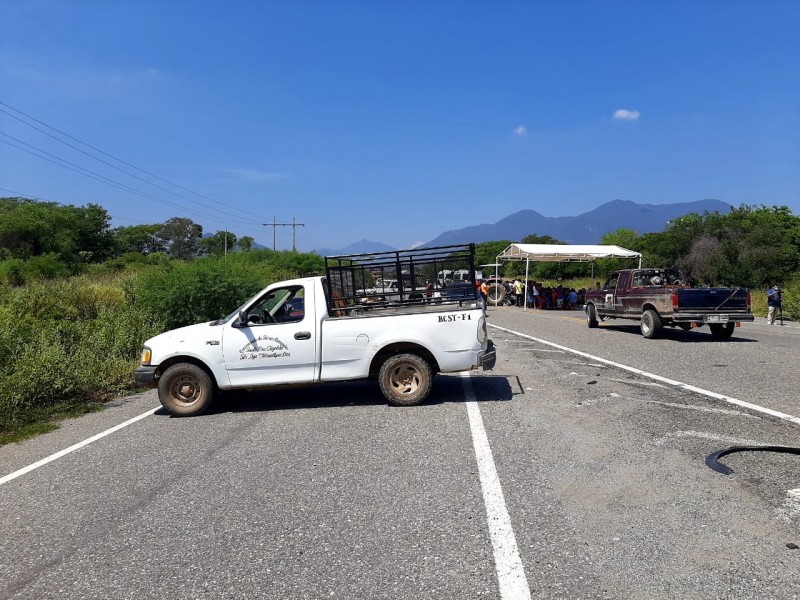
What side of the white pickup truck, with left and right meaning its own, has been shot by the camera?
left

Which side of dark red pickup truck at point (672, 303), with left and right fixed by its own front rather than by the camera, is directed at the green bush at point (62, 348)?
left

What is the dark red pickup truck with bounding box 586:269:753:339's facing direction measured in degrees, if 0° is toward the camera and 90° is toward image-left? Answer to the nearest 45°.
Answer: approximately 135°

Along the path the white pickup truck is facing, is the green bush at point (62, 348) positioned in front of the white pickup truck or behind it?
in front

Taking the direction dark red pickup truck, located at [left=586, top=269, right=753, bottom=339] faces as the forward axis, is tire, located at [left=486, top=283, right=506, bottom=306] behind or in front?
in front

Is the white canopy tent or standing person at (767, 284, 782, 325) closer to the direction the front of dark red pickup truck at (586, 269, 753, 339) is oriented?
the white canopy tent

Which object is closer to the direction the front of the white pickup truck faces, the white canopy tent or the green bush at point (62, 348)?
the green bush

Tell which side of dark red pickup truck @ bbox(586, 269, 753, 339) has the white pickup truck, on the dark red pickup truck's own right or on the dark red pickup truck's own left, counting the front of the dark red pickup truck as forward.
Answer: on the dark red pickup truck's own left

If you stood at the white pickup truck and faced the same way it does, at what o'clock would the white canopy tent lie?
The white canopy tent is roughly at 4 o'clock from the white pickup truck.

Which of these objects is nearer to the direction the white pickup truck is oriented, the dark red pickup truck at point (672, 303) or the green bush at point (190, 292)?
the green bush

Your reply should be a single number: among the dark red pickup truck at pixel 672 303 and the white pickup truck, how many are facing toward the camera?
0

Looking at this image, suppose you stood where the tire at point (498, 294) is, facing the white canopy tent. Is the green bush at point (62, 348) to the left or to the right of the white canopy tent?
right

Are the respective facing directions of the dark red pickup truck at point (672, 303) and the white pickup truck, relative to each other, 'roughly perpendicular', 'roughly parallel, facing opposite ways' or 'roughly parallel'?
roughly perpendicular
